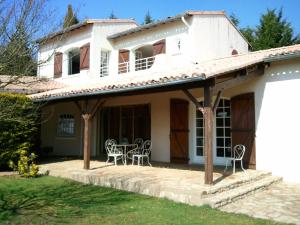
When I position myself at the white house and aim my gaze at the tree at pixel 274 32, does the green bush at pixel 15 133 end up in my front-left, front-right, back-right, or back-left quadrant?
back-left

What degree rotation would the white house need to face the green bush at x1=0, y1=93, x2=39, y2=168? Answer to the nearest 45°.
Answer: approximately 45° to its right

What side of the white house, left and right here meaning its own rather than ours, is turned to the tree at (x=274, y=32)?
back

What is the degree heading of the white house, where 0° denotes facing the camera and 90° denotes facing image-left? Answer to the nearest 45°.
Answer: approximately 45°
